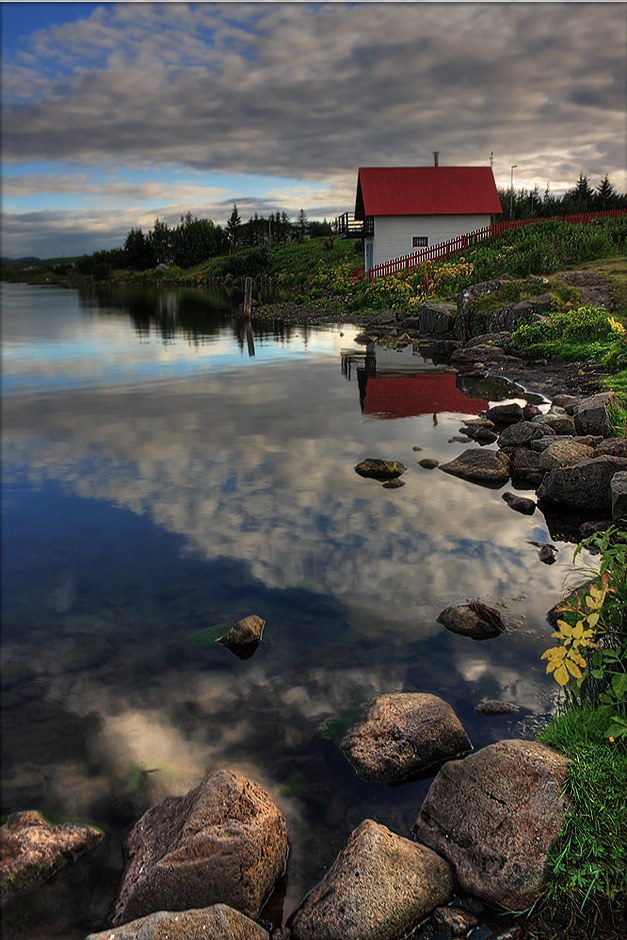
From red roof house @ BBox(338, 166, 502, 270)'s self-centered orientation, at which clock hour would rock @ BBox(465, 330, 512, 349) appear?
The rock is roughly at 9 o'clock from the red roof house.

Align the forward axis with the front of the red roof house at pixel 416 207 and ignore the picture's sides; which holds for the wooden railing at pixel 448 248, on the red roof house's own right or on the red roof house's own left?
on the red roof house's own left

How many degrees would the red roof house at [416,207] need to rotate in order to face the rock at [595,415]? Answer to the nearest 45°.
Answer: approximately 90° to its left

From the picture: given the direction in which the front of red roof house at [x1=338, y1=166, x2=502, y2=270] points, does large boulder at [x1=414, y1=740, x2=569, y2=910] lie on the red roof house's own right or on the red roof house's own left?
on the red roof house's own left
